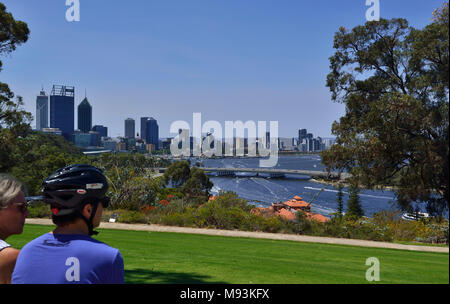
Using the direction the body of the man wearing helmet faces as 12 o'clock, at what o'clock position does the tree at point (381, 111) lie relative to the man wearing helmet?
The tree is roughly at 12 o'clock from the man wearing helmet.

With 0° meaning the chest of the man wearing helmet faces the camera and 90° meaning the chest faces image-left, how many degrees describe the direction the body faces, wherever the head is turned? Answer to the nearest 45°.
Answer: approximately 225°

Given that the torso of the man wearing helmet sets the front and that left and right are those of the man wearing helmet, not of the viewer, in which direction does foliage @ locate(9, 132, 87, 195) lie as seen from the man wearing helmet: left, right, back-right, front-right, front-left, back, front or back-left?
front-left

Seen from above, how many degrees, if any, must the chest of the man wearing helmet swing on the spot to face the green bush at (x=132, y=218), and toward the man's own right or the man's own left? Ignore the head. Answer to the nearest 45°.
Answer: approximately 45° to the man's own left
